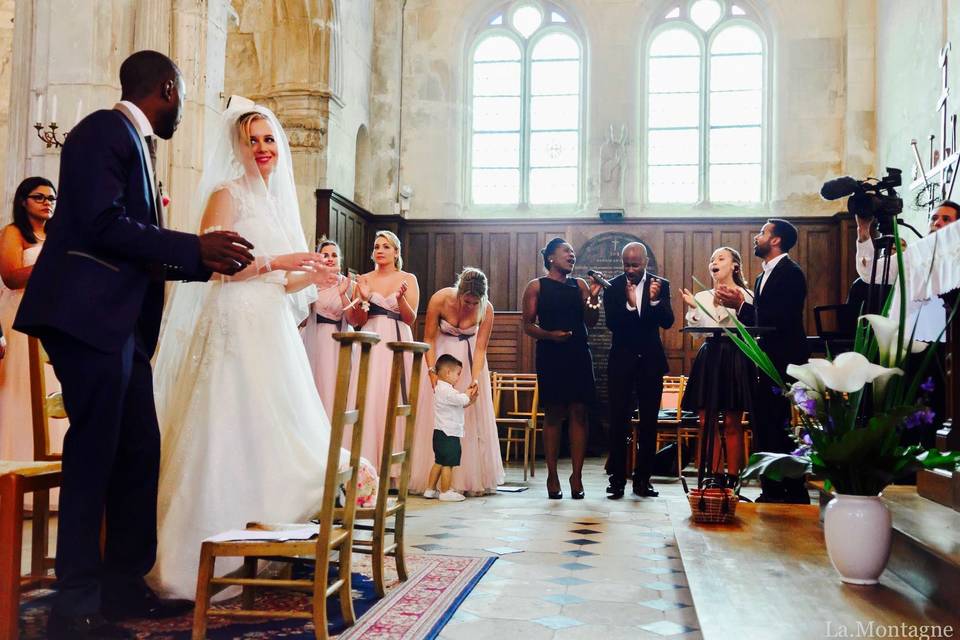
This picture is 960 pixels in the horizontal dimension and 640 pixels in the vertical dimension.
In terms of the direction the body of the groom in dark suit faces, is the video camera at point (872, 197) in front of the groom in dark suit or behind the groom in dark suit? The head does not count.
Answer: in front

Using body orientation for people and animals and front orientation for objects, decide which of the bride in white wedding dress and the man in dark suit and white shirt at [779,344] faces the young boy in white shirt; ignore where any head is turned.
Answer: the man in dark suit and white shirt

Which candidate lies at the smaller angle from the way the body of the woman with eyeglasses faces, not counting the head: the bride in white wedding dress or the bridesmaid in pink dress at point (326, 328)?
the bride in white wedding dress

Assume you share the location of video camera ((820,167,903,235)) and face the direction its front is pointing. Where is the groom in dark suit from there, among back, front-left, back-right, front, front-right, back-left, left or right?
front-left

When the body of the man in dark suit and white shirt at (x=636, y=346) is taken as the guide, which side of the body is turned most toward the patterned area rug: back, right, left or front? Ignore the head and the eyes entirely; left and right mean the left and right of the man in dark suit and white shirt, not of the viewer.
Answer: front

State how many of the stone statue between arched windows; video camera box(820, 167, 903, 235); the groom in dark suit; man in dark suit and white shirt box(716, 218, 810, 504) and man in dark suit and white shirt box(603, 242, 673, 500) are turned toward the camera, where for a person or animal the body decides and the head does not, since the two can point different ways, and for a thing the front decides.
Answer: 2

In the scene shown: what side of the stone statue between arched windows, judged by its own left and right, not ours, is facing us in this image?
front

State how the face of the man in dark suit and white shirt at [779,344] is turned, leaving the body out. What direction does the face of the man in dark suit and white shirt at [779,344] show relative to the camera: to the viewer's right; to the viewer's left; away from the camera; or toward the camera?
to the viewer's left

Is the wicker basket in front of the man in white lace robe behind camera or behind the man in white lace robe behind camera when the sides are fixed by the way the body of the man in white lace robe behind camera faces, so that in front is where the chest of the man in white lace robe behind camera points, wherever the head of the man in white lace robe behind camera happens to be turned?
in front

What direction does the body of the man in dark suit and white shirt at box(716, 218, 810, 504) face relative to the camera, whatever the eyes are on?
to the viewer's left

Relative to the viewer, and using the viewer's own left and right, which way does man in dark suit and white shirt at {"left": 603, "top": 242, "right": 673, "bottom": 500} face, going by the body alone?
facing the viewer

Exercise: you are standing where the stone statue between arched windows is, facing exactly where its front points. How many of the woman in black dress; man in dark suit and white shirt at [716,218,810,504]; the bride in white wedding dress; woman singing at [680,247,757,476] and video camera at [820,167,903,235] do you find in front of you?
5

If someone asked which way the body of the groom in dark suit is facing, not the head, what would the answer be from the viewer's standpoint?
to the viewer's right

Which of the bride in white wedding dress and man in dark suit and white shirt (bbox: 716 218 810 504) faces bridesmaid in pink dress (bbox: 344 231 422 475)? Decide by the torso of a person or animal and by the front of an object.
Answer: the man in dark suit and white shirt

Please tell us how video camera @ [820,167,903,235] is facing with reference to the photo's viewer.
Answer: facing to the left of the viewer
